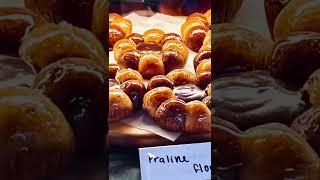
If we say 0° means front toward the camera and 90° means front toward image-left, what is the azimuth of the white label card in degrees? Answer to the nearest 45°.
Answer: approximately 0°
